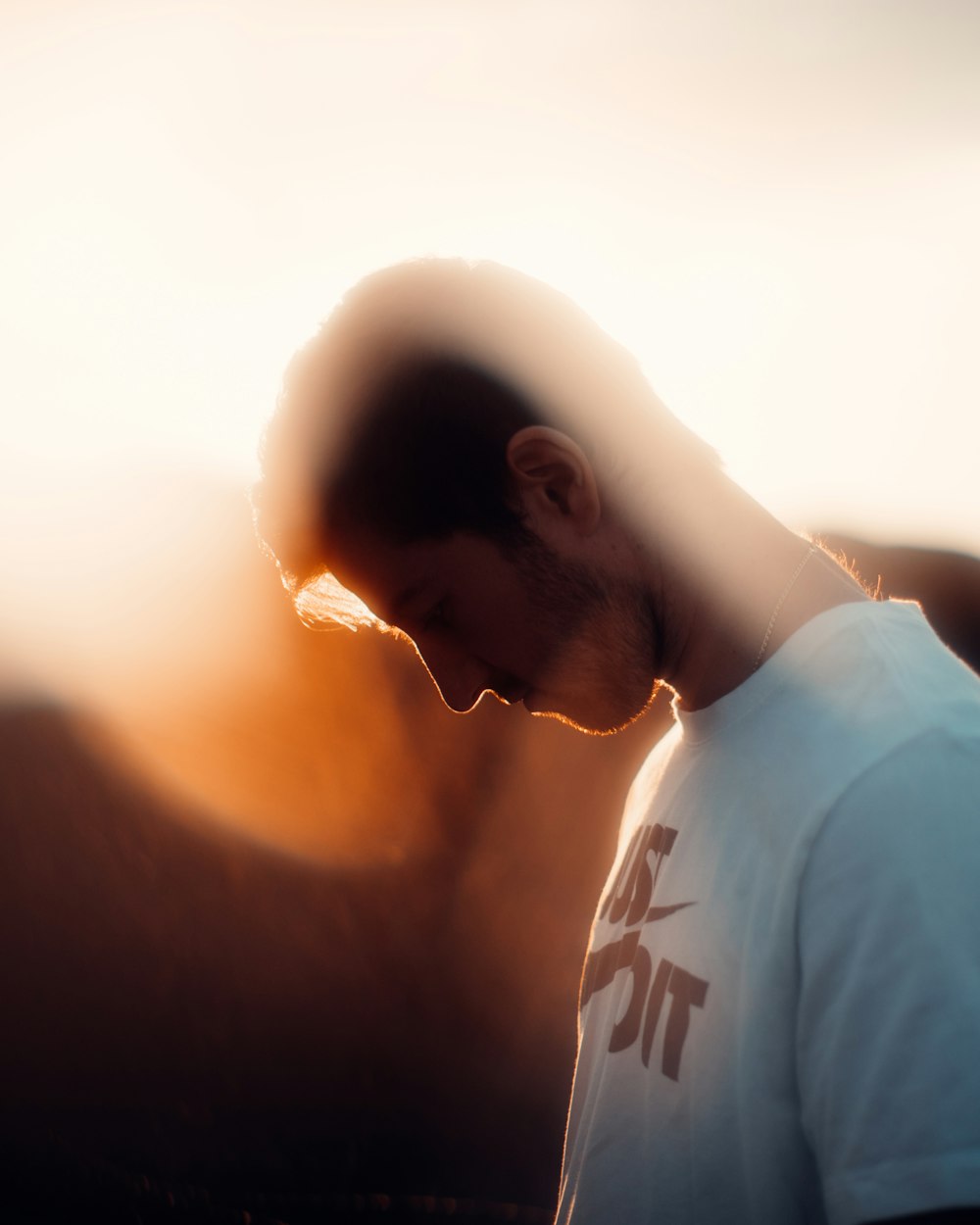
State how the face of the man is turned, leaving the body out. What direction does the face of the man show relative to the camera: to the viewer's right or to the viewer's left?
to the viewer's left

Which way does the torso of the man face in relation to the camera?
to the viewer's left
